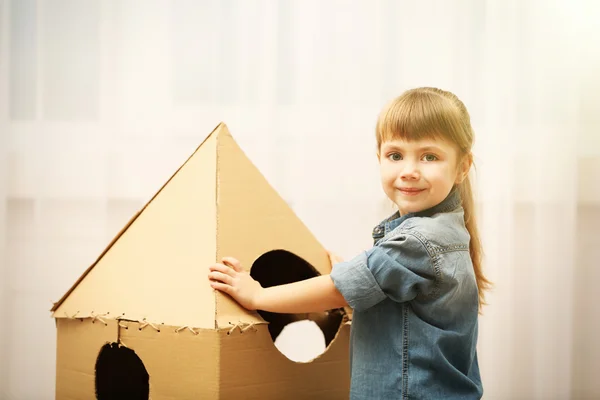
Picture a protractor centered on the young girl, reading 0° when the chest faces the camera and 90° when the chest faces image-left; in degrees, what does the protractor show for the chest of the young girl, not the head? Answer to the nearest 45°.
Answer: approximately 90°
